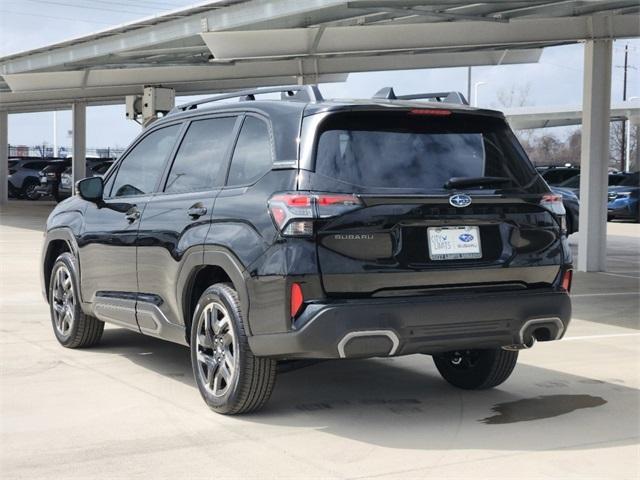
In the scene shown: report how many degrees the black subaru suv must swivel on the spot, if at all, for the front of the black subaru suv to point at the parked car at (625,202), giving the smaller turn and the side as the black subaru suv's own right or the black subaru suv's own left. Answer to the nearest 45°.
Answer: approximately 45° to the black subaru suv's own right

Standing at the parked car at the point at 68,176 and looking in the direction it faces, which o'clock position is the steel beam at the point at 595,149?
The steel beam is roughly at 10 o'clock from the parked car.

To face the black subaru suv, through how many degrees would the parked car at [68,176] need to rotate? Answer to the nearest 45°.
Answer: approximately 45° to its left

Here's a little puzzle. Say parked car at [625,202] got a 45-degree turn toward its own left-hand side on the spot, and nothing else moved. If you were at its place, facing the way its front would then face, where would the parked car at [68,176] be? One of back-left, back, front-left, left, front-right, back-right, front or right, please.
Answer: right

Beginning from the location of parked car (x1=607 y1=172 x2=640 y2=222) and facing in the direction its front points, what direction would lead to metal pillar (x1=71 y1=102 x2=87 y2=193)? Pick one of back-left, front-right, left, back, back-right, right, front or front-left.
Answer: front-right

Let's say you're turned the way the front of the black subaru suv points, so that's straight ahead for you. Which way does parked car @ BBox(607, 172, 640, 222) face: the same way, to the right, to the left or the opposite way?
to the left

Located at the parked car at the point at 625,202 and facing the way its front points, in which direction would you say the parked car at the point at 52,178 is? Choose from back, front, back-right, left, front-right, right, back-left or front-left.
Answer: front-right

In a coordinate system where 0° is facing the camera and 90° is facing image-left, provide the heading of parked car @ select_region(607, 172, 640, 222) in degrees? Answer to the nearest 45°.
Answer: approximately 45°

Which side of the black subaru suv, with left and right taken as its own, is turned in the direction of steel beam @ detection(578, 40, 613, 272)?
right

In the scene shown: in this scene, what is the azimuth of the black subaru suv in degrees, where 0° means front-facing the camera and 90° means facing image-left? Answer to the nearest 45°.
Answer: approximately 135°

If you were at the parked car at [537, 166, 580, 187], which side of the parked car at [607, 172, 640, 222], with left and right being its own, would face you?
front

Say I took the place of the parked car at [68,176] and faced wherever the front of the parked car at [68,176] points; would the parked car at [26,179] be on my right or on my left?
on my right
